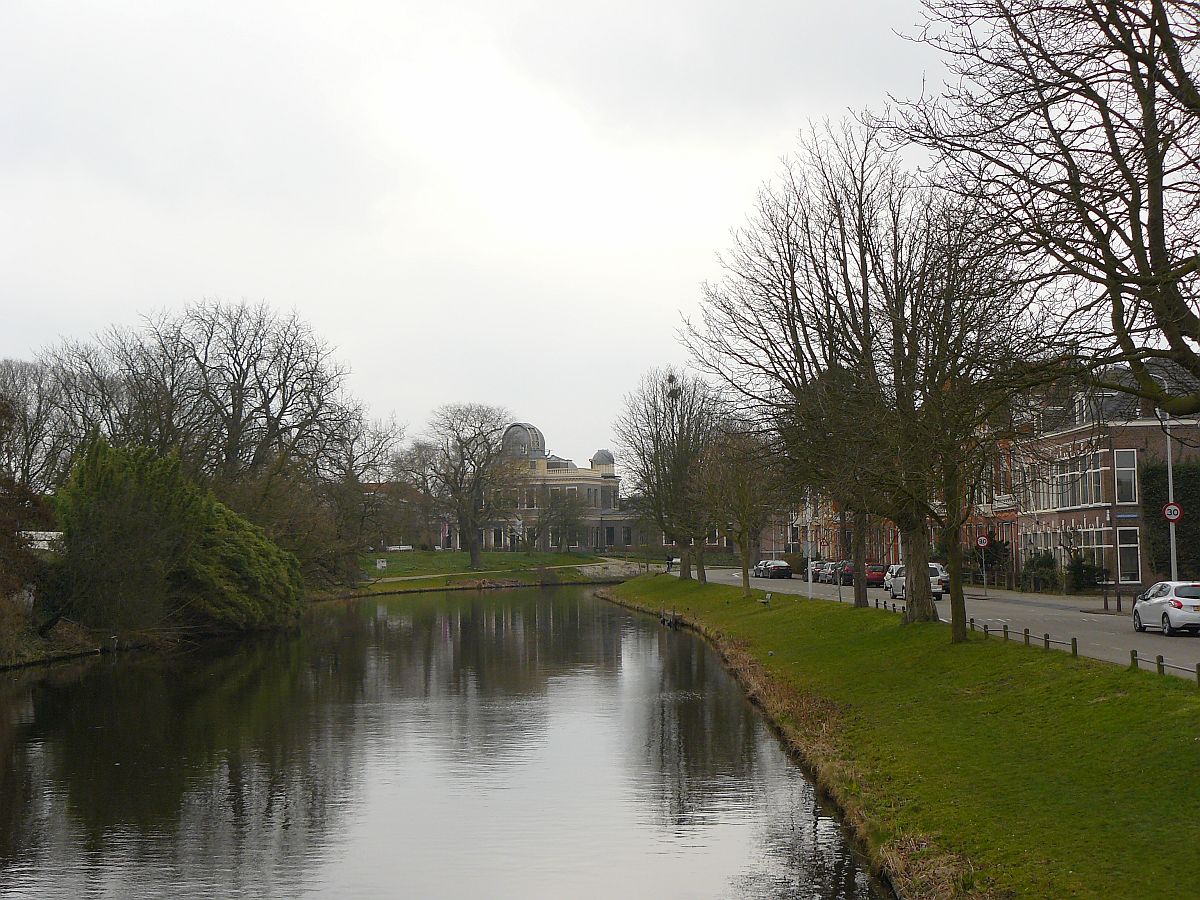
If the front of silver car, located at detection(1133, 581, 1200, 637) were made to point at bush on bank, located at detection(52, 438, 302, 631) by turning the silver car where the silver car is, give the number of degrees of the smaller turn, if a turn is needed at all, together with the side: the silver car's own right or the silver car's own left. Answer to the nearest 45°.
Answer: approximately 45° to the silver car's own left

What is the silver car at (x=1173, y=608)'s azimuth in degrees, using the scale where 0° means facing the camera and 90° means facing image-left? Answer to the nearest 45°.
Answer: approximately 135°
